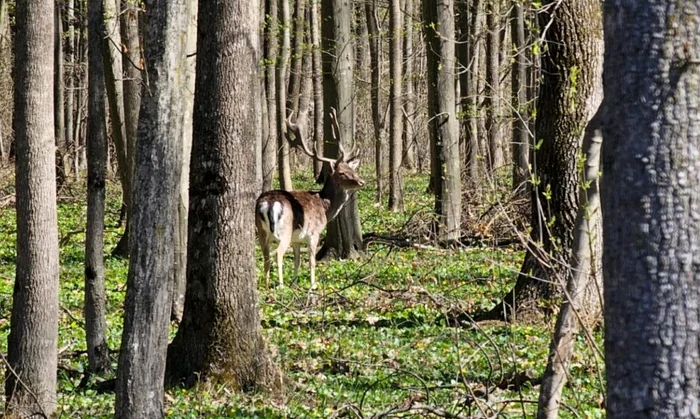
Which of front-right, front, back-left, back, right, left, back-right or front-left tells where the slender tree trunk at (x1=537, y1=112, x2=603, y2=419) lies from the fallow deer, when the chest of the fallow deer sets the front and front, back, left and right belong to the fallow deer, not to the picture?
back-right

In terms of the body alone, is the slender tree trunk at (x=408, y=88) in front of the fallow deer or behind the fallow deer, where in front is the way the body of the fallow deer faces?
in front

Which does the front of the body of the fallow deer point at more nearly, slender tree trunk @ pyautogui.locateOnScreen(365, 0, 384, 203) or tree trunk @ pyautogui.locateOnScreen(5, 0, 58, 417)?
the slender tree trunk

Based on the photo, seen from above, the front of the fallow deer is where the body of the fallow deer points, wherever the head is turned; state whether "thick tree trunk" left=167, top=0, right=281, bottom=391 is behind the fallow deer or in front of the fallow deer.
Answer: behind

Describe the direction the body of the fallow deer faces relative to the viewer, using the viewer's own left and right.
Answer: facing away from the viewer and to the right of the viewer

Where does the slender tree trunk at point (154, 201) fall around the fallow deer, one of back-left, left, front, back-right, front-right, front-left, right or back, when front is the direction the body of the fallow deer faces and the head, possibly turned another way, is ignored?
back-right

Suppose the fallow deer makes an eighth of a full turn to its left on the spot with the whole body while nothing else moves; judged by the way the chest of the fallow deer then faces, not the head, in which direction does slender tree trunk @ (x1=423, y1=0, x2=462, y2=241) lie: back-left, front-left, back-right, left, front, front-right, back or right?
front-right

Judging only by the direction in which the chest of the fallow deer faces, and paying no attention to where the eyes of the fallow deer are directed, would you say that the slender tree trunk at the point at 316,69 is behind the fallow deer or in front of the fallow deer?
in front

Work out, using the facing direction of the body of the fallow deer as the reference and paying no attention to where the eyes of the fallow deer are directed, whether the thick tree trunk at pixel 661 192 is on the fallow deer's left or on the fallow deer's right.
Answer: on the fallow deer's right

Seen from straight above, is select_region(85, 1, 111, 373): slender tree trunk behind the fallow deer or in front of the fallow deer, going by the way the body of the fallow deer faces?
behind

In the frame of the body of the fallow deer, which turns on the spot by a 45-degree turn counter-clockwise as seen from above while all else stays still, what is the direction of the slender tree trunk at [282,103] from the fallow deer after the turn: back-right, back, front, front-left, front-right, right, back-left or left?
front

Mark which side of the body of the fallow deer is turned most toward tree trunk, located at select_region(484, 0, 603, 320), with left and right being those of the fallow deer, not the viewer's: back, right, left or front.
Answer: right
